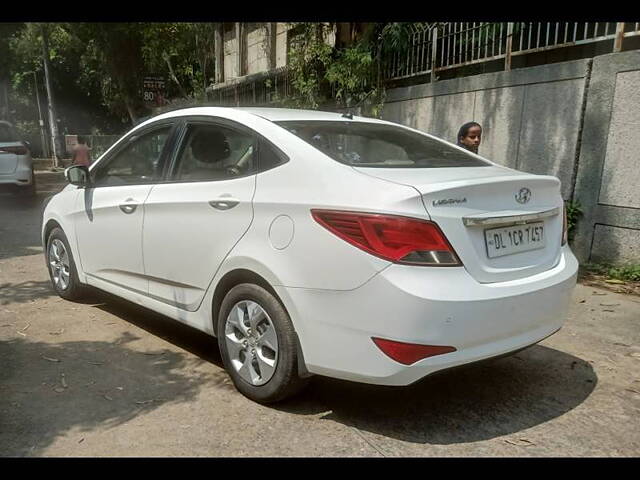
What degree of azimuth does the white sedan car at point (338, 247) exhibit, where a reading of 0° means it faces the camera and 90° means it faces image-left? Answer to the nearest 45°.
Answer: approximately 135°

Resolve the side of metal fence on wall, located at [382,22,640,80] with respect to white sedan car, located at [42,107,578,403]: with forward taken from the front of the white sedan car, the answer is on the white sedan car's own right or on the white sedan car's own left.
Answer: on the white sedan car's own right

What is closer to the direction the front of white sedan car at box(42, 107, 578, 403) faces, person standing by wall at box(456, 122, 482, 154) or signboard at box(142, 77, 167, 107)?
the signboard

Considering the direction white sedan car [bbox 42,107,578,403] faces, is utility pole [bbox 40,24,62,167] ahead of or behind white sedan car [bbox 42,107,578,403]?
ahead

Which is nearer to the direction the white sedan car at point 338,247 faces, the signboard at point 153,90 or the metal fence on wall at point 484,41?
the signboard

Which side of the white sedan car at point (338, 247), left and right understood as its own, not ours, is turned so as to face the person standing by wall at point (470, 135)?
right

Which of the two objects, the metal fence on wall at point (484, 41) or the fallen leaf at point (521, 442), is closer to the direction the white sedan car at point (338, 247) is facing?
the metal fence on wall

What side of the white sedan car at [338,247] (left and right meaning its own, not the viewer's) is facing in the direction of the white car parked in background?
front

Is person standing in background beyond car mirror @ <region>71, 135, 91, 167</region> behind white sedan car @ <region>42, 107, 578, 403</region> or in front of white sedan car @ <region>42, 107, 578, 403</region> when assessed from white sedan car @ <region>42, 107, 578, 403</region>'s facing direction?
in front

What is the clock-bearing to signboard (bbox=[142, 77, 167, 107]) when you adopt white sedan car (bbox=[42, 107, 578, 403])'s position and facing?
The signboard is roughly at 1 o'clock from the white sedan car.
